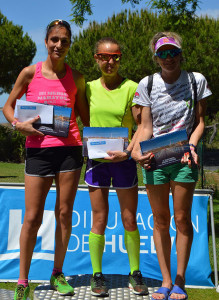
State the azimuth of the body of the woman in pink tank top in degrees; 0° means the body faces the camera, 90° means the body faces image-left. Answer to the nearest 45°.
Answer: approximately 0°
